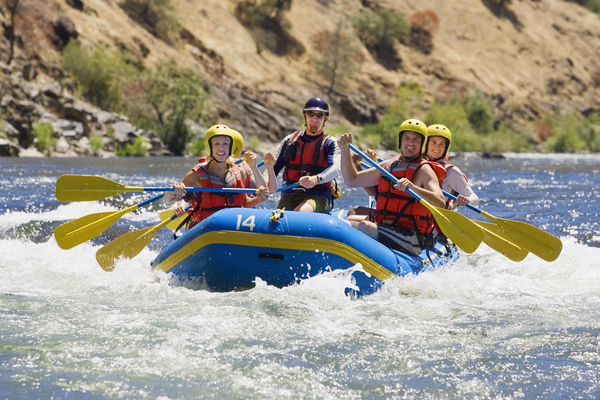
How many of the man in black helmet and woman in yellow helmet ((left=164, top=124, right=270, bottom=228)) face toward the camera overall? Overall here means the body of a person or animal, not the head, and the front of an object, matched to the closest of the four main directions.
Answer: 2

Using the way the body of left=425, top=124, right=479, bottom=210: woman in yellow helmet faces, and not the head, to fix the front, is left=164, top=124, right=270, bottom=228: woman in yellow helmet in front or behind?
in front

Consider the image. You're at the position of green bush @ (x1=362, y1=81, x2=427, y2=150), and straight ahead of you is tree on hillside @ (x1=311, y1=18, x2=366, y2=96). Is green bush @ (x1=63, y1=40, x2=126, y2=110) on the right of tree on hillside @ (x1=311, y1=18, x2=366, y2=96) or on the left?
left

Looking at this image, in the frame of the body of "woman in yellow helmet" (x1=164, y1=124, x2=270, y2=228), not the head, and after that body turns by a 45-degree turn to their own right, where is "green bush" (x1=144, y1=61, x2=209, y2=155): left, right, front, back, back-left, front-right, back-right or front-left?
back-right

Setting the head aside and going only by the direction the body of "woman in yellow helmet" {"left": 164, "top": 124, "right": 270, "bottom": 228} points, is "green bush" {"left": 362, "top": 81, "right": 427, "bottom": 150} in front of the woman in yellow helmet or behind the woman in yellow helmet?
behind

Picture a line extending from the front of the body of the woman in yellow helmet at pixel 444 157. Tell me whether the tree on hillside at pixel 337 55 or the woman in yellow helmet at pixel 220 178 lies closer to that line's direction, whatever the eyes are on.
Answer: the woman in yellow helmet

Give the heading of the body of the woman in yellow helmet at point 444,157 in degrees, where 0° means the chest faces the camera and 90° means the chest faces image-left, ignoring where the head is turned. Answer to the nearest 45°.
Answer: approximately 45°

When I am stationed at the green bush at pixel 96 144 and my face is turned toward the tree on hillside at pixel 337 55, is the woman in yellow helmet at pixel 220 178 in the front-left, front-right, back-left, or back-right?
back-right

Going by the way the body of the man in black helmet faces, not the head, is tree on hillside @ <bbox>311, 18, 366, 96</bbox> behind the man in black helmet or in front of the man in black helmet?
behind

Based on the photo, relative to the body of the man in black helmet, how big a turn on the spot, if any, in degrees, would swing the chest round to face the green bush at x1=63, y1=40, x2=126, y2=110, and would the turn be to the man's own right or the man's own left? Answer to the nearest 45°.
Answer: approximately 180°

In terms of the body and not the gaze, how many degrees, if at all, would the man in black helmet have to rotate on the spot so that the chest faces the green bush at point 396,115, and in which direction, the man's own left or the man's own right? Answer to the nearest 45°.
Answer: approximately 180°

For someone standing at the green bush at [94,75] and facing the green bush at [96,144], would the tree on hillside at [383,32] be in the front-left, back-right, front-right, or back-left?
back-left

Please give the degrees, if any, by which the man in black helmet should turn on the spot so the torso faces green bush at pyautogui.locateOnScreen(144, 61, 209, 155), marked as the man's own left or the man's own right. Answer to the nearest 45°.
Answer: approximately 180°

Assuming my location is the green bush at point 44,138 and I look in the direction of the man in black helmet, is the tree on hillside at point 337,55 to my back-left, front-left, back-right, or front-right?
back-left
